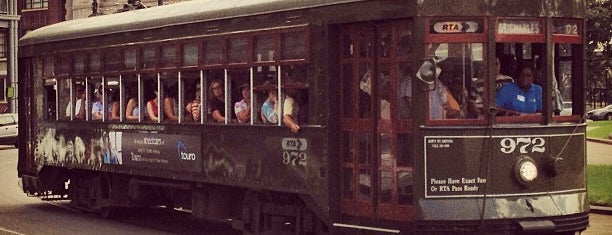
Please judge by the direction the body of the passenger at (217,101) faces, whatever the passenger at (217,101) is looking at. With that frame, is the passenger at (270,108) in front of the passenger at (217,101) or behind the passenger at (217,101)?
in front

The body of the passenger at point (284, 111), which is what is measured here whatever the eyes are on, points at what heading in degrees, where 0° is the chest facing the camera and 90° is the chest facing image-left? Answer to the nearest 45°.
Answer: approximately 315°

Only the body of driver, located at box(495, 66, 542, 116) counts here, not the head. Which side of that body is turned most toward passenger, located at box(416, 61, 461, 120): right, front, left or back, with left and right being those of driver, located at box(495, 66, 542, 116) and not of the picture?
right

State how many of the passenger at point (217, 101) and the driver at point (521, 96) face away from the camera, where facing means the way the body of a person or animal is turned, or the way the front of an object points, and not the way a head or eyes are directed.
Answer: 0

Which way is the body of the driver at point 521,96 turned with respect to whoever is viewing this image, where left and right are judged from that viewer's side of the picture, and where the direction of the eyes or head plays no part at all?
facing the viewer and to the right of the viewer

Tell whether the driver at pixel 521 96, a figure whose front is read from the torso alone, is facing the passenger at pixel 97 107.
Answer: no

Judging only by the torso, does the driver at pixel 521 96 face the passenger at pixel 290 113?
no

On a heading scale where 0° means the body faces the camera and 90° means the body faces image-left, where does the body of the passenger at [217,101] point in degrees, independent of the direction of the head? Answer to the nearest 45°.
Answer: approximately 315°

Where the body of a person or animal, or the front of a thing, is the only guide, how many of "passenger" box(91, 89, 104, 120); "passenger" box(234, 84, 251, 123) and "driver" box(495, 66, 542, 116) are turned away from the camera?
0

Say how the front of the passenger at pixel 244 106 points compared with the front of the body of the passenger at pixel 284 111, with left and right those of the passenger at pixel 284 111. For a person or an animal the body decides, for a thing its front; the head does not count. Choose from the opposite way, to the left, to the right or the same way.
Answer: the same way
